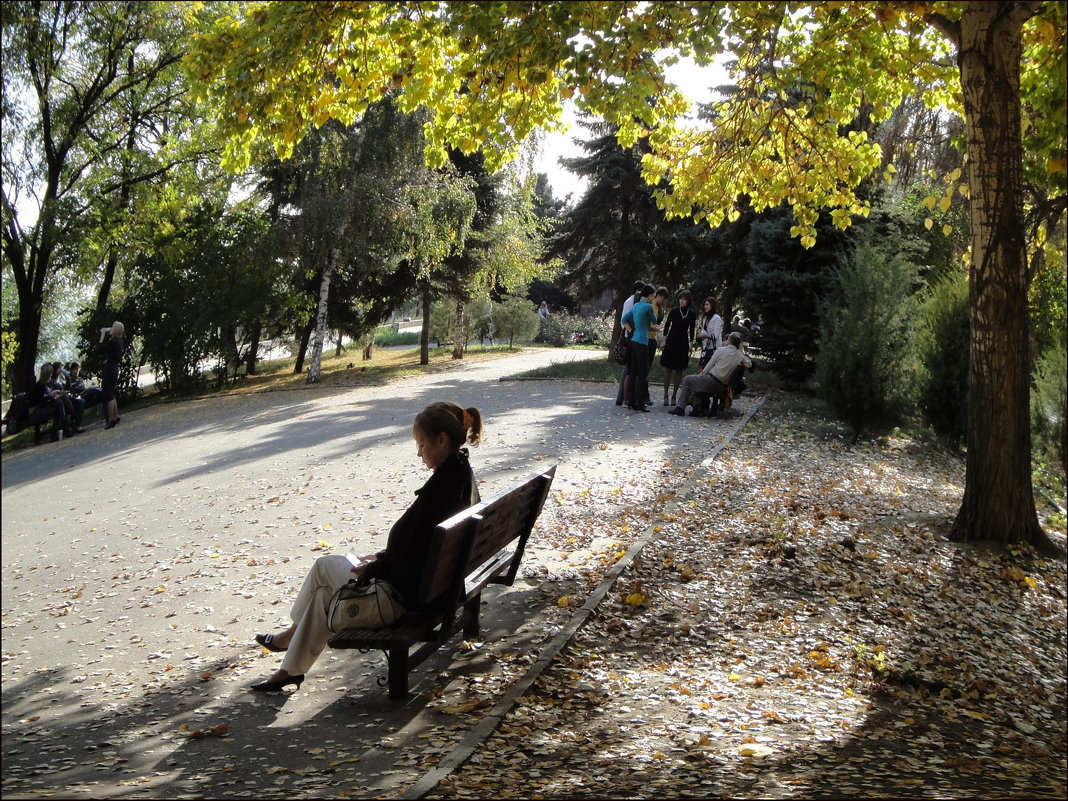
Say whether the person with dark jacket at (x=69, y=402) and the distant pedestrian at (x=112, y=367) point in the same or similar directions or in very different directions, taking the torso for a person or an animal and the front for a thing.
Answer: very different directions

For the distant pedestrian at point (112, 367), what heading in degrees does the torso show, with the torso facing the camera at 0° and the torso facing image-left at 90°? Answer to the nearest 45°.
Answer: approximately 90°

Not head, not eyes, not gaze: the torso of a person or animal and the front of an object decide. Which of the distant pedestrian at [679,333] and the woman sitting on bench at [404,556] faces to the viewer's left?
the woman sitting on bench

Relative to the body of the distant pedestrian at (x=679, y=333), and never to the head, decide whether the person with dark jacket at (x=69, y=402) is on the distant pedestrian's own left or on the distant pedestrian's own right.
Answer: on the distant pedestrian's own right

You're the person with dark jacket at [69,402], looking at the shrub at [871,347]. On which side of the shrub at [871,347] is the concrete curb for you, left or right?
right

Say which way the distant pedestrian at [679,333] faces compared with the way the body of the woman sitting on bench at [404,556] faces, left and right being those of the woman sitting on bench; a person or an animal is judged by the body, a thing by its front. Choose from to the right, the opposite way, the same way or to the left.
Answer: to the left
